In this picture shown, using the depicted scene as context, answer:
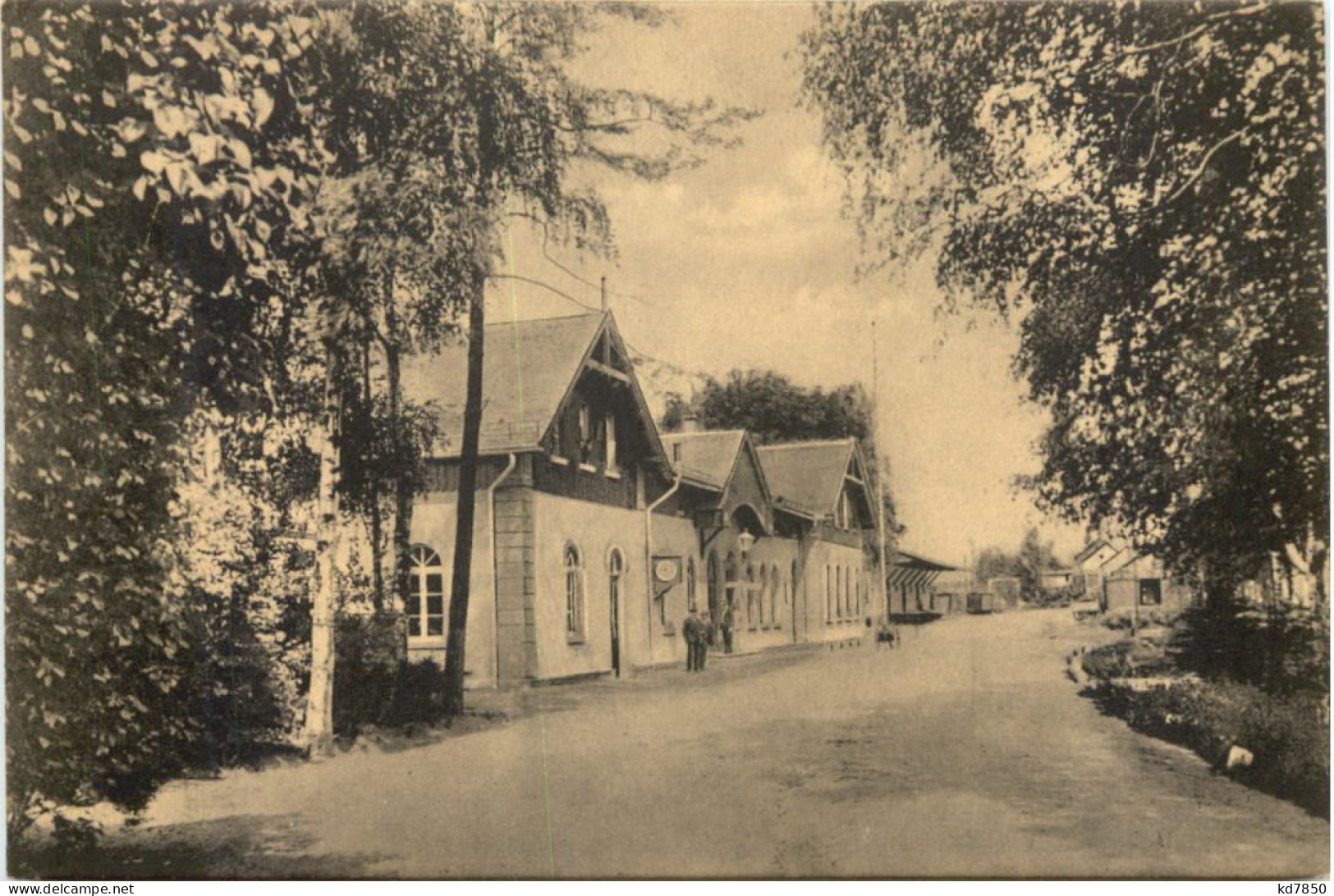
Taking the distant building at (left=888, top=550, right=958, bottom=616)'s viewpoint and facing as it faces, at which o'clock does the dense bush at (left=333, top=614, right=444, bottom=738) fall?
The dense bush is roughly at 4 o'clock from the distant building.

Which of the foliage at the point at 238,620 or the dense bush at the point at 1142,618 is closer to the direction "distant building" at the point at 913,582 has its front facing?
the dense bush

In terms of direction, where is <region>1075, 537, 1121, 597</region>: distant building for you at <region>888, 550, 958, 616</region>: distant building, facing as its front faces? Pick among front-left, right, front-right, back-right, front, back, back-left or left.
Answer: front-left

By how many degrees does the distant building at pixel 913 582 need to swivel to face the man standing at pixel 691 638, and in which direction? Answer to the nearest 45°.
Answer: approximately 135° to its right

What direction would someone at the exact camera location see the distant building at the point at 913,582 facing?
facing the viewer and to the right of the viewer

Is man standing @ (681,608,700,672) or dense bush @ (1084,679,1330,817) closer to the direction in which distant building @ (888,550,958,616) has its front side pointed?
the dense bush
